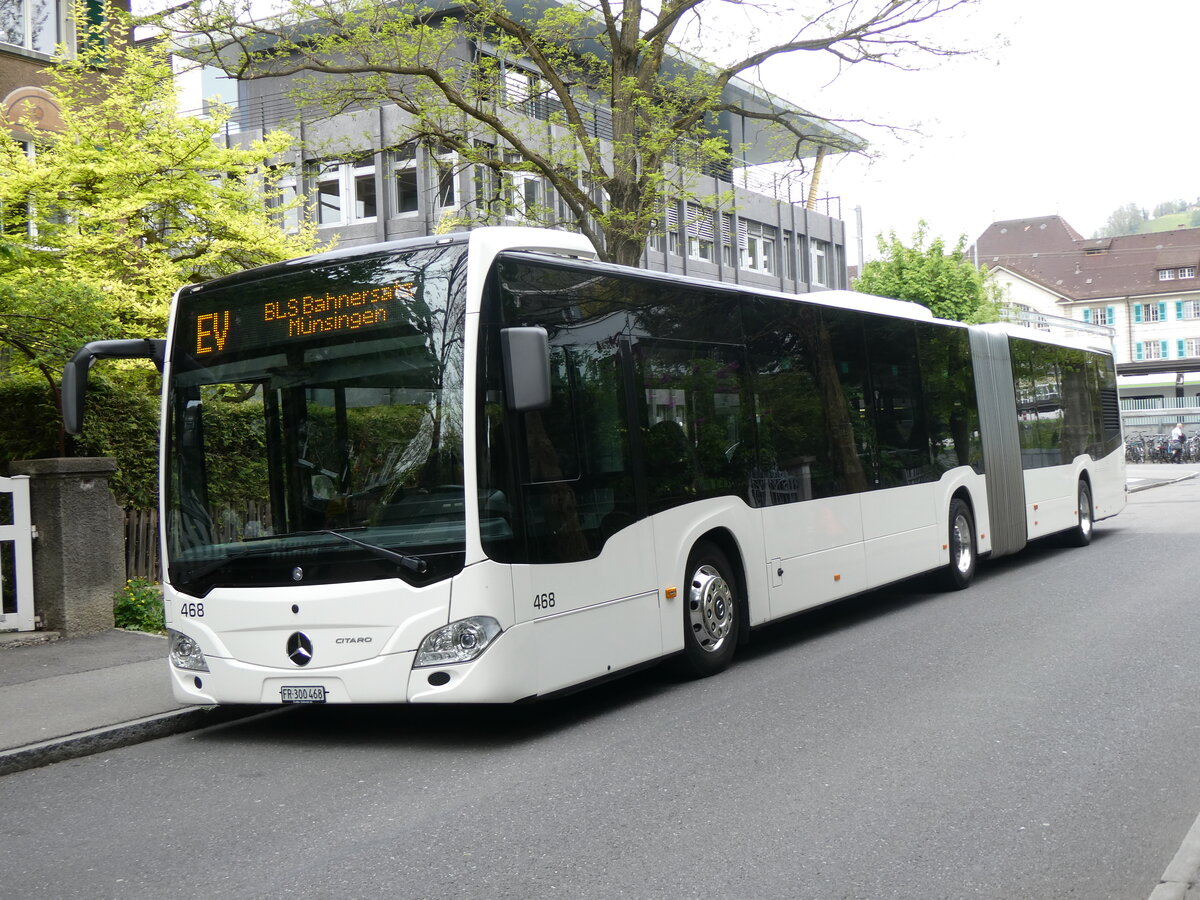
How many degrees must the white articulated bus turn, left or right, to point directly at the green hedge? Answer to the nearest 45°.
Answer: approximately 90° to its right

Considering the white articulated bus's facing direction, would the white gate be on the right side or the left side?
on its right

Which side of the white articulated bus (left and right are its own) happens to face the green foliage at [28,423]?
right

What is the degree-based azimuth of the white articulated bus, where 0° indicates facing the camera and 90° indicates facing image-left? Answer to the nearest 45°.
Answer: approximately 45°

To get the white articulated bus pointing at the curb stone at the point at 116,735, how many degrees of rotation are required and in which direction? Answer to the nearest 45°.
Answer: approximately 45° to its right

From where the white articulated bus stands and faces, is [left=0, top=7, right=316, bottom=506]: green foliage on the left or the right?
on its right

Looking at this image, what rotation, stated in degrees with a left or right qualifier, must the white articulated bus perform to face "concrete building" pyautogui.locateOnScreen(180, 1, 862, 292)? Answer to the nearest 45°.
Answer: approximately 135° to its right
